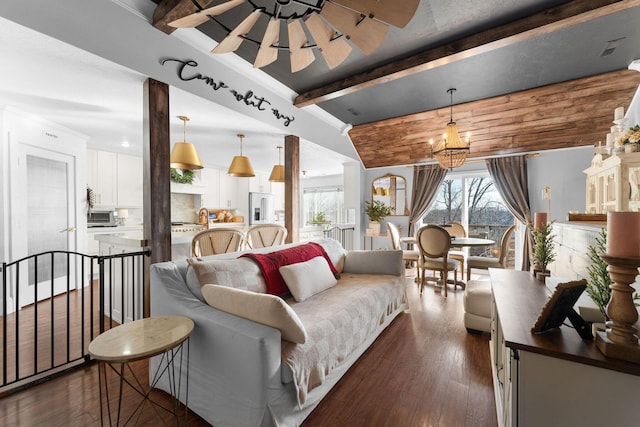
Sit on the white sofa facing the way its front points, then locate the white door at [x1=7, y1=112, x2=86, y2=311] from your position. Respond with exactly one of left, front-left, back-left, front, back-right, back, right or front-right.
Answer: back

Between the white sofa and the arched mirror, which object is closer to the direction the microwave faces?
the white sofa

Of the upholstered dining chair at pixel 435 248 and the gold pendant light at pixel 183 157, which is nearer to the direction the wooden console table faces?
the gold pendant light

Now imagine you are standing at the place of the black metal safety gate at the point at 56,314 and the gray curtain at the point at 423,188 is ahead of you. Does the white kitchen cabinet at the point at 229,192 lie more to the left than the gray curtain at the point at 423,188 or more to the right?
left

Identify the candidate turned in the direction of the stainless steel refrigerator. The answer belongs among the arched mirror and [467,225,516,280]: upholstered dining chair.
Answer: the upholstered dining chair

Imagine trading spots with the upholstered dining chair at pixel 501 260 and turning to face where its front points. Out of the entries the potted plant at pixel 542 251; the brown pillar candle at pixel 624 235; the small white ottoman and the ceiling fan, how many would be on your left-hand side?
4

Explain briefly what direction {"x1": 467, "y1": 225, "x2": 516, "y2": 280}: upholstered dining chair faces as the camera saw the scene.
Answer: facing to the left of the viewer

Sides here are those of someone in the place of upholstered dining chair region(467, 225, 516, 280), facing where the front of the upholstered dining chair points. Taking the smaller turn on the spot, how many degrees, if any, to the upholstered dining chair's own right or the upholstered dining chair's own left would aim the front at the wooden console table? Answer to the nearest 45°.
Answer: approximately 90° to the upholstered dining chair's own left

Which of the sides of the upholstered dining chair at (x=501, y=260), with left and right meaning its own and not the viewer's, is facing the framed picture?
left

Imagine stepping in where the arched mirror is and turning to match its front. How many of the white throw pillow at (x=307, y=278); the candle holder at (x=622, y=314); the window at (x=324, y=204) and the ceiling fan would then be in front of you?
3

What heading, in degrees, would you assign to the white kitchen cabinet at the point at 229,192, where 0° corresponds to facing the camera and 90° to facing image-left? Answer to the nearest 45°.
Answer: approximately 315°

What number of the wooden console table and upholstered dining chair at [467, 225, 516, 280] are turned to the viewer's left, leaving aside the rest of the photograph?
2
